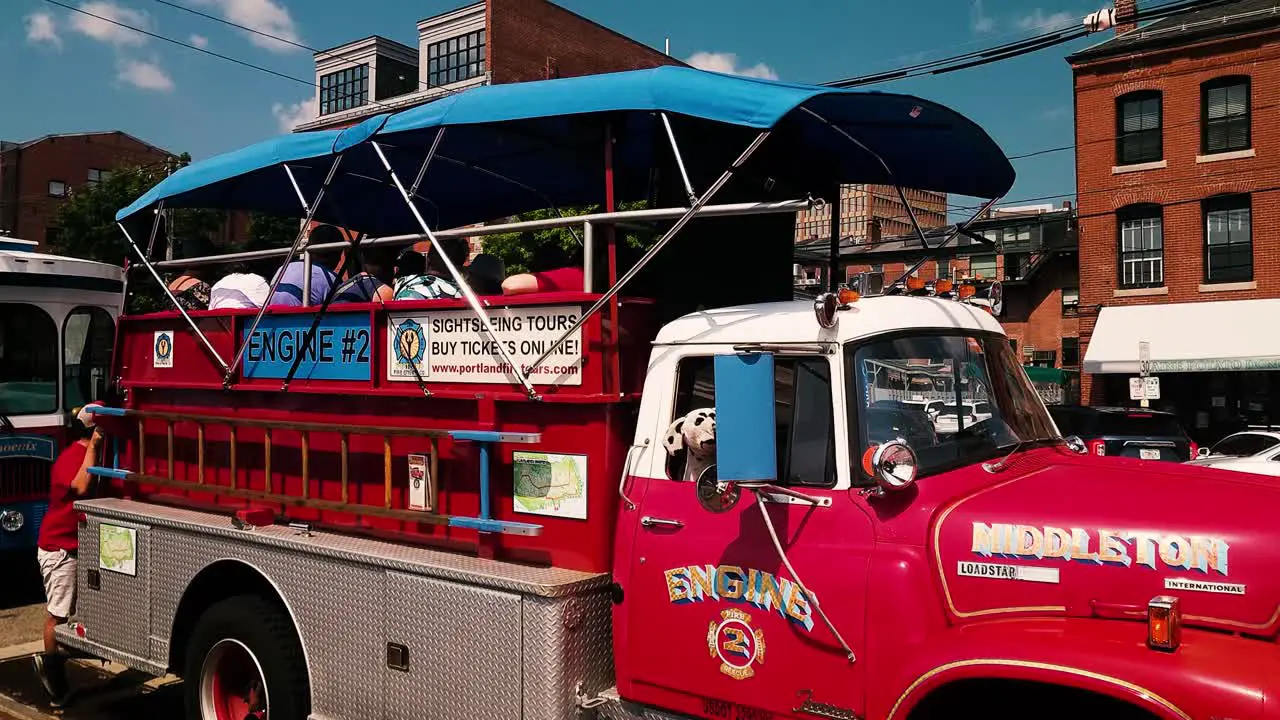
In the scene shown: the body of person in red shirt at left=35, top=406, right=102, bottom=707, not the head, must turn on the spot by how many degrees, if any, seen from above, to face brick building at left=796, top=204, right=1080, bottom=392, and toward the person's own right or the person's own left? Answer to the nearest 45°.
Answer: approximately 45° to the person's own left

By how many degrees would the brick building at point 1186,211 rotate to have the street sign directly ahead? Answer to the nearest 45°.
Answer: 0° — it already faces it

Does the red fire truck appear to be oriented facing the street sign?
no

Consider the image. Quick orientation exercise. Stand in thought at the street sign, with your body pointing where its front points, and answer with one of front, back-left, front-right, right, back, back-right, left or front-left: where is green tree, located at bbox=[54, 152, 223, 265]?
right

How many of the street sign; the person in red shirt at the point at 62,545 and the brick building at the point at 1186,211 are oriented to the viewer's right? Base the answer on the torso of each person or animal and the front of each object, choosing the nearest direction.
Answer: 1

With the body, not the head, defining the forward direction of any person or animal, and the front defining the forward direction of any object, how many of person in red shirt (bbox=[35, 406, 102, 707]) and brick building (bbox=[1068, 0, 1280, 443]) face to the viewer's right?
1

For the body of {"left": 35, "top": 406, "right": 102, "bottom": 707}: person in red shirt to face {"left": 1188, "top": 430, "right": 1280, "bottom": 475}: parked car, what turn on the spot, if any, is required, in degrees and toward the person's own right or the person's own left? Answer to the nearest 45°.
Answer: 0° — they already face it

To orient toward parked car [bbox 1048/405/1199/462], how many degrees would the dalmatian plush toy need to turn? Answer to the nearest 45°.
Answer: approximately 90° to its left

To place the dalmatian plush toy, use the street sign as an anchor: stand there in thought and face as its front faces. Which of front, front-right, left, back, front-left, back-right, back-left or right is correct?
front

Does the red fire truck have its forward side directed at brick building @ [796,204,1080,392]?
no

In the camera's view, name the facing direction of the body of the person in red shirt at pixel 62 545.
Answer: to the viewer's right

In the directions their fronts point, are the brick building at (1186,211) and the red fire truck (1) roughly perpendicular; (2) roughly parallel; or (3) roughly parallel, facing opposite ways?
roughly perpendicular

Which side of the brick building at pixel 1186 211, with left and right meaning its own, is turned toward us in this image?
front

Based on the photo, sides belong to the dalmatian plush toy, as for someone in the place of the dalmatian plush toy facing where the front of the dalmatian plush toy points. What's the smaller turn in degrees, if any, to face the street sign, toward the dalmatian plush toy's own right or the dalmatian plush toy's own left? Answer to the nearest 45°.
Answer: approximately 90° to the dalmatian plush toy's own left

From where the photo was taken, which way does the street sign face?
toward the camera

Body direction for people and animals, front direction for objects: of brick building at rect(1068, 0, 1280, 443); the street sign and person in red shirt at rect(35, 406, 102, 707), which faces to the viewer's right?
the person in red shirt
